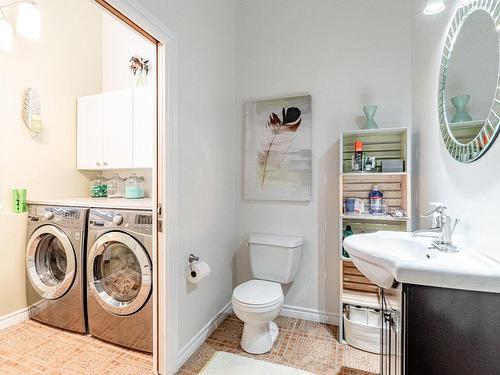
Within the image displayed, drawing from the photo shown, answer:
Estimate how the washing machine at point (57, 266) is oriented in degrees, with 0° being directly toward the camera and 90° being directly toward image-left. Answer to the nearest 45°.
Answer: approximately 45°

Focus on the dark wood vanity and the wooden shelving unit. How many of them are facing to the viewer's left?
1

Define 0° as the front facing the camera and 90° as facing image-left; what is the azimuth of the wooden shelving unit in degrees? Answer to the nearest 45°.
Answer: approximately 0°

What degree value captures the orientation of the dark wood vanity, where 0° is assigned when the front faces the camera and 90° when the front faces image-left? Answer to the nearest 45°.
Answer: approximately 90°

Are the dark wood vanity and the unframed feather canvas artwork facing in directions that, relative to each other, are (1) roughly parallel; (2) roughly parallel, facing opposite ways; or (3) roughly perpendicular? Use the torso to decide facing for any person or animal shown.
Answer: roughly perpendicular

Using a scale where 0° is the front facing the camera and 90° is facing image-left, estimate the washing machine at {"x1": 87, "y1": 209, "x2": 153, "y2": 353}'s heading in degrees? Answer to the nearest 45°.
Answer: approximately 45°

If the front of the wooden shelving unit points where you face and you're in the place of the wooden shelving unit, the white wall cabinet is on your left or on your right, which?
on your right

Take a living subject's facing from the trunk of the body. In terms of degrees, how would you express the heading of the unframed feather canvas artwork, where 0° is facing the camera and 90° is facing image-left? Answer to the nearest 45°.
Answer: approximately 45°

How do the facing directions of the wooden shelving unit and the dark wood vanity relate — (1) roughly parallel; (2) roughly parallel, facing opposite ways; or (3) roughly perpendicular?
roughly perpendicular

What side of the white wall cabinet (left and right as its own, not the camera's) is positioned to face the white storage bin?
left
